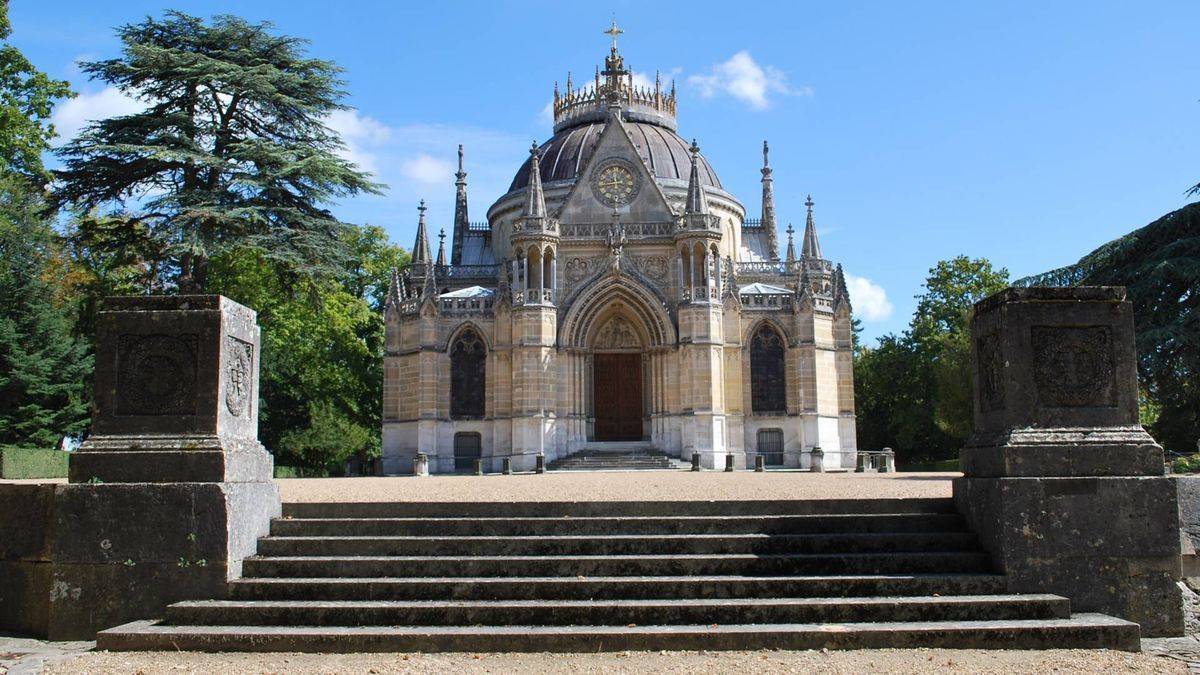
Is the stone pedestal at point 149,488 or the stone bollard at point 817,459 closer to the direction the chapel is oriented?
the stone pedestal

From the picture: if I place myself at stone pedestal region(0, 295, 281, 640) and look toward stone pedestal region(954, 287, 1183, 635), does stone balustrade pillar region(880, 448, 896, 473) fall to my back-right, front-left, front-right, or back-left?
front-left

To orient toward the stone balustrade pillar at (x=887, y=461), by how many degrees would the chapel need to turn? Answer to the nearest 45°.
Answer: approximately 45° to its left

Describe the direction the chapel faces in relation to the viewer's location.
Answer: facing the viewer

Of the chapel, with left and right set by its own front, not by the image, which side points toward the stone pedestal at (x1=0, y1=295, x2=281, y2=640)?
front
